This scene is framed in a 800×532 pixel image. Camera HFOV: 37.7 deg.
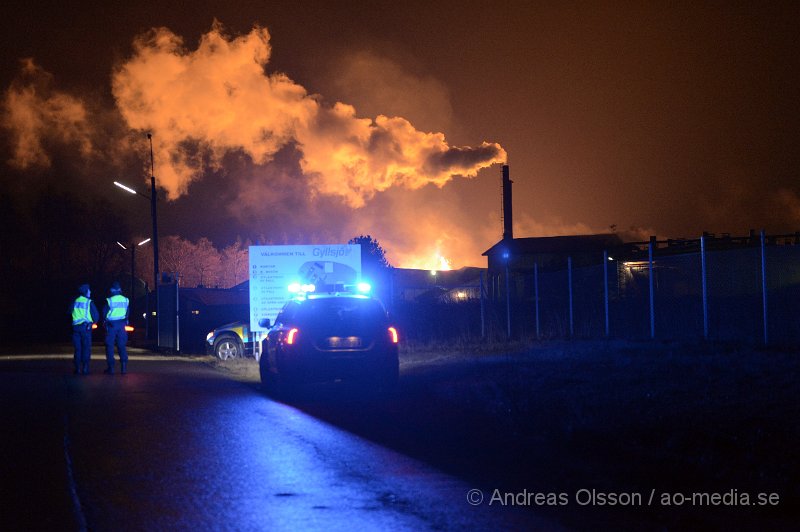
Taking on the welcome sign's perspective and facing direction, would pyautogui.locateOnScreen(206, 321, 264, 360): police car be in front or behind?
behind

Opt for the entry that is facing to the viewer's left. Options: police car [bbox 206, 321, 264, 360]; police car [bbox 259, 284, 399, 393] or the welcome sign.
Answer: police car [bbox 206, 321, 264, 360]

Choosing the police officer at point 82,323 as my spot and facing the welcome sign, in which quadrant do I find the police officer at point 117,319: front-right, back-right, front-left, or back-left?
front-right

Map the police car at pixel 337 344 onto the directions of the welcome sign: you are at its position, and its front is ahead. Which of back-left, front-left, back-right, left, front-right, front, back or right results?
front

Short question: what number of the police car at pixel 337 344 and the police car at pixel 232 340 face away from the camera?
1

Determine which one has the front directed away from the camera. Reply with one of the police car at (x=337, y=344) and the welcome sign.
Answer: the police car

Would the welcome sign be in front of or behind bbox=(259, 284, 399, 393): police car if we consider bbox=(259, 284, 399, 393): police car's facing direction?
in front

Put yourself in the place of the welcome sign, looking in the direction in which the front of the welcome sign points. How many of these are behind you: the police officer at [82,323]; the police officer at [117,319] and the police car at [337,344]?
0

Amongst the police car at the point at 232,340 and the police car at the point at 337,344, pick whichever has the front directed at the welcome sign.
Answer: the police car at the point at 337,344

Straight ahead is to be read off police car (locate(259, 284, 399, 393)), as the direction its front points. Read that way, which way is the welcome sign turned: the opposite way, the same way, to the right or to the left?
the opposite way

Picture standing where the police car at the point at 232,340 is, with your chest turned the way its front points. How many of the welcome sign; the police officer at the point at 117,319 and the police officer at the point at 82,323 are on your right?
0

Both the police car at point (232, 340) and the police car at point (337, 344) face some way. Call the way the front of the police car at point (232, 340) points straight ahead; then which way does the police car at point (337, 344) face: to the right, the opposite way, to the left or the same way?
to the right

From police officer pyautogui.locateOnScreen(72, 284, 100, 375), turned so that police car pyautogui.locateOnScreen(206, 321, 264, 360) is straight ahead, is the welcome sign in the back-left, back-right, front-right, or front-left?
front-right

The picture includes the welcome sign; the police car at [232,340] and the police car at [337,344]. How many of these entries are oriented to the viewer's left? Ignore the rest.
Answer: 1

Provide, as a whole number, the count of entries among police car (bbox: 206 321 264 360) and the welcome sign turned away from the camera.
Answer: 0

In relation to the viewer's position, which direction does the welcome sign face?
facing the viewer

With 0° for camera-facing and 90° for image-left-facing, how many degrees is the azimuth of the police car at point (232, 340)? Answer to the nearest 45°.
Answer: approximately 90°

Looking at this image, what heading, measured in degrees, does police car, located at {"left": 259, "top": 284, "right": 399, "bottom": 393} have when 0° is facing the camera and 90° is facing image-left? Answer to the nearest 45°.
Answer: approximately 180°

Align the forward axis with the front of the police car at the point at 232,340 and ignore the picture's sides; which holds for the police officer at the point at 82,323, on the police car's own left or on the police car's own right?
on the police car's own left
